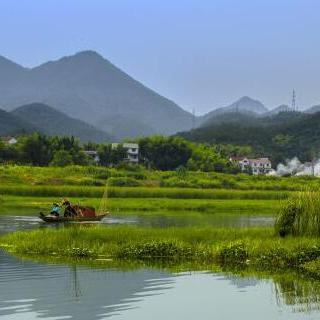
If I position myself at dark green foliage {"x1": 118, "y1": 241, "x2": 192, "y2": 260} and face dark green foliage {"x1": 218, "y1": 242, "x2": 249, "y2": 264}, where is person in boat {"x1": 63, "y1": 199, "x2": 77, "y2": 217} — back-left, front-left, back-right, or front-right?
back-left

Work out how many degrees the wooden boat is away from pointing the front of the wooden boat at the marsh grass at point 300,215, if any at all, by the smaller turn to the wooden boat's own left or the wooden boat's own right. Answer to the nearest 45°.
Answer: approximately 45° to the wooden boat's own right

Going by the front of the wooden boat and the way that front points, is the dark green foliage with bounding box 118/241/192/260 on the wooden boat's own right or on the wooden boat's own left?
on the wooden boat's own right

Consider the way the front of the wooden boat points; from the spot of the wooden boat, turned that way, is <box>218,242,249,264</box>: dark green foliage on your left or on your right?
on your right

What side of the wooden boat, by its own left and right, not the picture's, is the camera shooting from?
right
